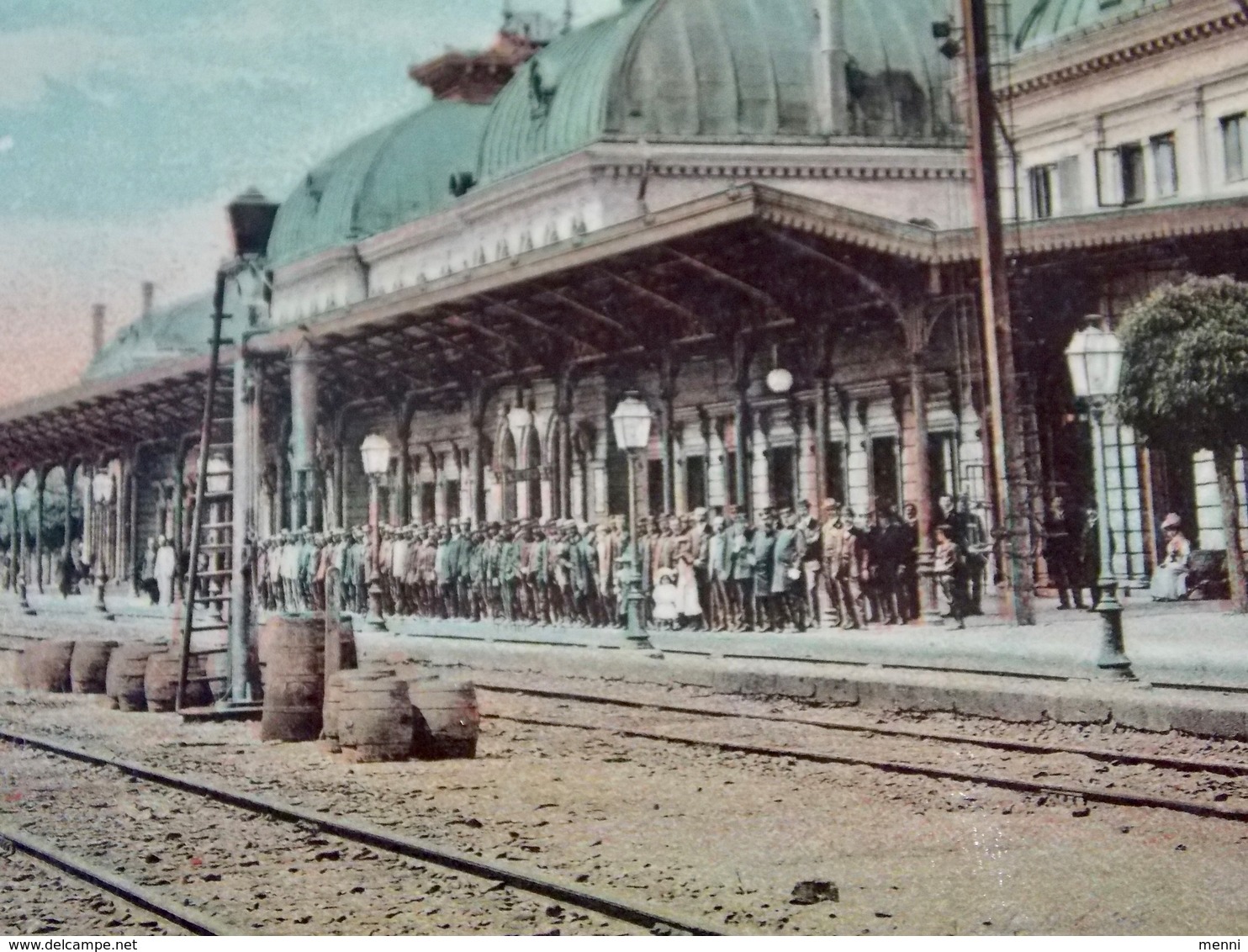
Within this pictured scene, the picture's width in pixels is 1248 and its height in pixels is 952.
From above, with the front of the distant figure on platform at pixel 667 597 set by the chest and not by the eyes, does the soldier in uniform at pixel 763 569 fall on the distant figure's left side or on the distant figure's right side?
on the distant figure's left side

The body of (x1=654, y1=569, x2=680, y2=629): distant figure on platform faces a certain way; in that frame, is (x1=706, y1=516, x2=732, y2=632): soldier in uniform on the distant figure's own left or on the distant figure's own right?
on the distant figure's own left

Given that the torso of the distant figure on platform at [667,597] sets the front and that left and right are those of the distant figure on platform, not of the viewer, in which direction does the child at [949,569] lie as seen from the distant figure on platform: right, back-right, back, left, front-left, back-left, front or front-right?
front-left

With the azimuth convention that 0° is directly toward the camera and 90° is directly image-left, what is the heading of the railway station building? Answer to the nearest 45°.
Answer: approximately 45°

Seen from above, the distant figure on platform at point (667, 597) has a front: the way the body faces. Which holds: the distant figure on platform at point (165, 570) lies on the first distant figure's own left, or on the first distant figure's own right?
on the first distant figure's own right

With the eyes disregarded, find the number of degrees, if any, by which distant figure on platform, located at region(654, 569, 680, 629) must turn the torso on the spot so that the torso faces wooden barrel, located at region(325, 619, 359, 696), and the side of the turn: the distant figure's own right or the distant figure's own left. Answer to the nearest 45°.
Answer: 0° — they already face it

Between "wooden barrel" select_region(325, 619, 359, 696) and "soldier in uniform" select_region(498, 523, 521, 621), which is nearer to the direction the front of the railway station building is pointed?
the wooden barrel

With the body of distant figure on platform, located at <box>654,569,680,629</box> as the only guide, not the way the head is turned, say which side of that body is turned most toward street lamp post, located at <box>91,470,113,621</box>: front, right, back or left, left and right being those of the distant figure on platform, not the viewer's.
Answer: right
